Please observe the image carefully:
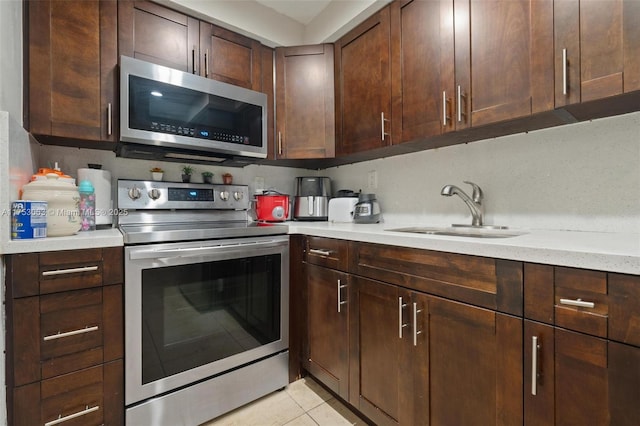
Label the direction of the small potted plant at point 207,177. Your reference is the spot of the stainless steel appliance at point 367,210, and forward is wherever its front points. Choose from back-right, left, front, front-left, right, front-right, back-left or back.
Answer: front-right

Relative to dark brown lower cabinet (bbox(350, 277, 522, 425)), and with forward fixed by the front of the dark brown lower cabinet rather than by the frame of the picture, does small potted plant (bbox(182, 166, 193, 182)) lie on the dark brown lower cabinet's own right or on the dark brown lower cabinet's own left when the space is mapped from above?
on the dark brown lower cabinet's own right

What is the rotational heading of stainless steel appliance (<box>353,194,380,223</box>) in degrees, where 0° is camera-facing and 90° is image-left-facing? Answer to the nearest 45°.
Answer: approximately 45°

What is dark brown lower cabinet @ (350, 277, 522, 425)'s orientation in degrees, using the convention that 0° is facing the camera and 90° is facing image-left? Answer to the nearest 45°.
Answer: approximately 45°

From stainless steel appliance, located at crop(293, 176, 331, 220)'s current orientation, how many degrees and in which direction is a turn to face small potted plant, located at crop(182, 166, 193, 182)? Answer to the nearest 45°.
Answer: approximately 90° to its right

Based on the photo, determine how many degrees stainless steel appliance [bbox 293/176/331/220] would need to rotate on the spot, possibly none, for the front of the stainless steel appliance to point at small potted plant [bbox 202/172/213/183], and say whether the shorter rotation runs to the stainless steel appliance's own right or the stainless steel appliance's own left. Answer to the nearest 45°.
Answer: approximately 90° to the stainless steel appliance's own right

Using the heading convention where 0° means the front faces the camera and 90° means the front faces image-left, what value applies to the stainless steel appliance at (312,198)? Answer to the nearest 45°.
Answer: approximately 0°

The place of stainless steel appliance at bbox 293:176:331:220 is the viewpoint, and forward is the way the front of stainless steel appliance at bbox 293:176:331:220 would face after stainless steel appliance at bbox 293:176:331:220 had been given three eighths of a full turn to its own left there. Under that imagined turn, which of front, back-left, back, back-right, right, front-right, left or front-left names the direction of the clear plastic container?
back

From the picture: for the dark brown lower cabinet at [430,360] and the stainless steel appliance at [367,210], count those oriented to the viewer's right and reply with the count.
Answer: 0

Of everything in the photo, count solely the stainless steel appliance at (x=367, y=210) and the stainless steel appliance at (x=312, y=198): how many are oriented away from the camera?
0
